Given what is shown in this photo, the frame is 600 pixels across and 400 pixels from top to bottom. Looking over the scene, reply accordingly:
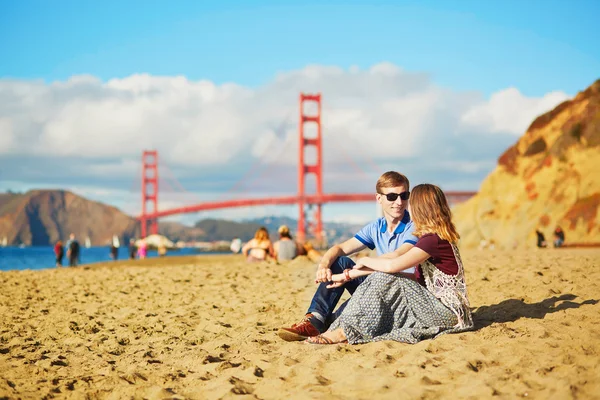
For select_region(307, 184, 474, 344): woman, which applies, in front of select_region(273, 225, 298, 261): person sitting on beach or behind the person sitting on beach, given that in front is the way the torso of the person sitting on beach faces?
behind

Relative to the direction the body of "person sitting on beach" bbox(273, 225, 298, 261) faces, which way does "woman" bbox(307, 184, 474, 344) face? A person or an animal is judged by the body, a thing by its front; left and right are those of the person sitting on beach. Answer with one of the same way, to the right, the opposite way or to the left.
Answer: to the left

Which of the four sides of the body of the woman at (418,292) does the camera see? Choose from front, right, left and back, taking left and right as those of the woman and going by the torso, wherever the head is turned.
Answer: left

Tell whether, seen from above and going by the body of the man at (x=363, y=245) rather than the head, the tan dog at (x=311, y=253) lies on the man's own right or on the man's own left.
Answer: on the man's own right

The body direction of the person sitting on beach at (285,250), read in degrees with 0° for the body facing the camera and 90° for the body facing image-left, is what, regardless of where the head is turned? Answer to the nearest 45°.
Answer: approximately 180°
